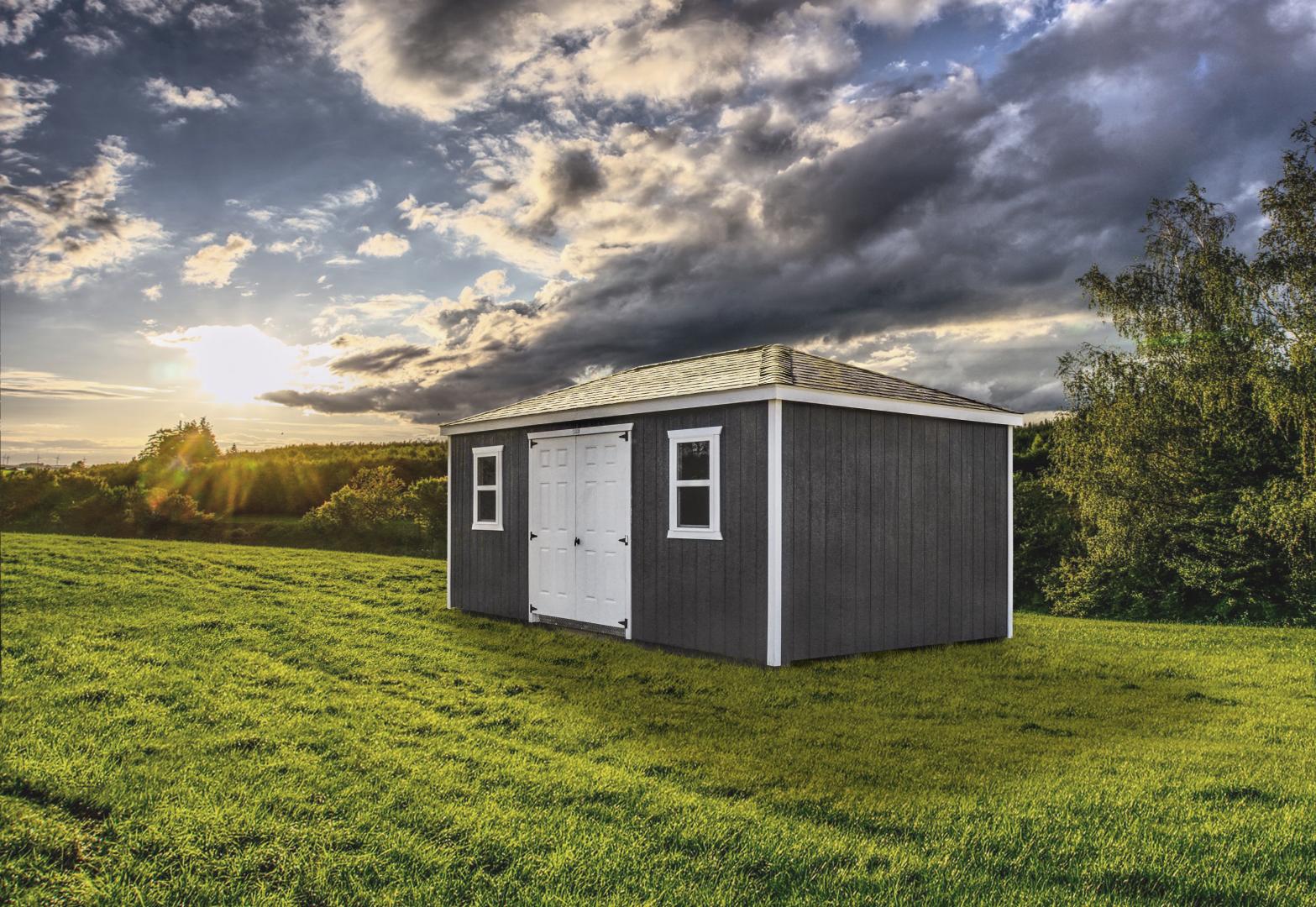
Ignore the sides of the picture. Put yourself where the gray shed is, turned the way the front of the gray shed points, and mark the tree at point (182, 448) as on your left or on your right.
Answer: on your right

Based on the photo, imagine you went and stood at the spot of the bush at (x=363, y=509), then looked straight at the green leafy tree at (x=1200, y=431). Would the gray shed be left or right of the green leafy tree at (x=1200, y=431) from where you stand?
right

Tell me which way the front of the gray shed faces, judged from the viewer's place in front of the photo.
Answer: facing the viewer and to the left of the viewer

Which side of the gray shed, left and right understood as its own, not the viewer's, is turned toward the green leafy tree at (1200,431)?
back

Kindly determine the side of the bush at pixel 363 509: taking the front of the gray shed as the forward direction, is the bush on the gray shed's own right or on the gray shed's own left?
on the gray shed's own right
